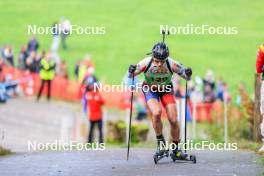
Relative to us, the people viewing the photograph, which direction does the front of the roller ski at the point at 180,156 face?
facing the viewer and to the right of the viewer

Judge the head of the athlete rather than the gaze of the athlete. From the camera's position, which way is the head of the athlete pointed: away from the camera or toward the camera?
toward the camera

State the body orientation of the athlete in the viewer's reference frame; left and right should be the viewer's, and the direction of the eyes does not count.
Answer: facing the viewer
